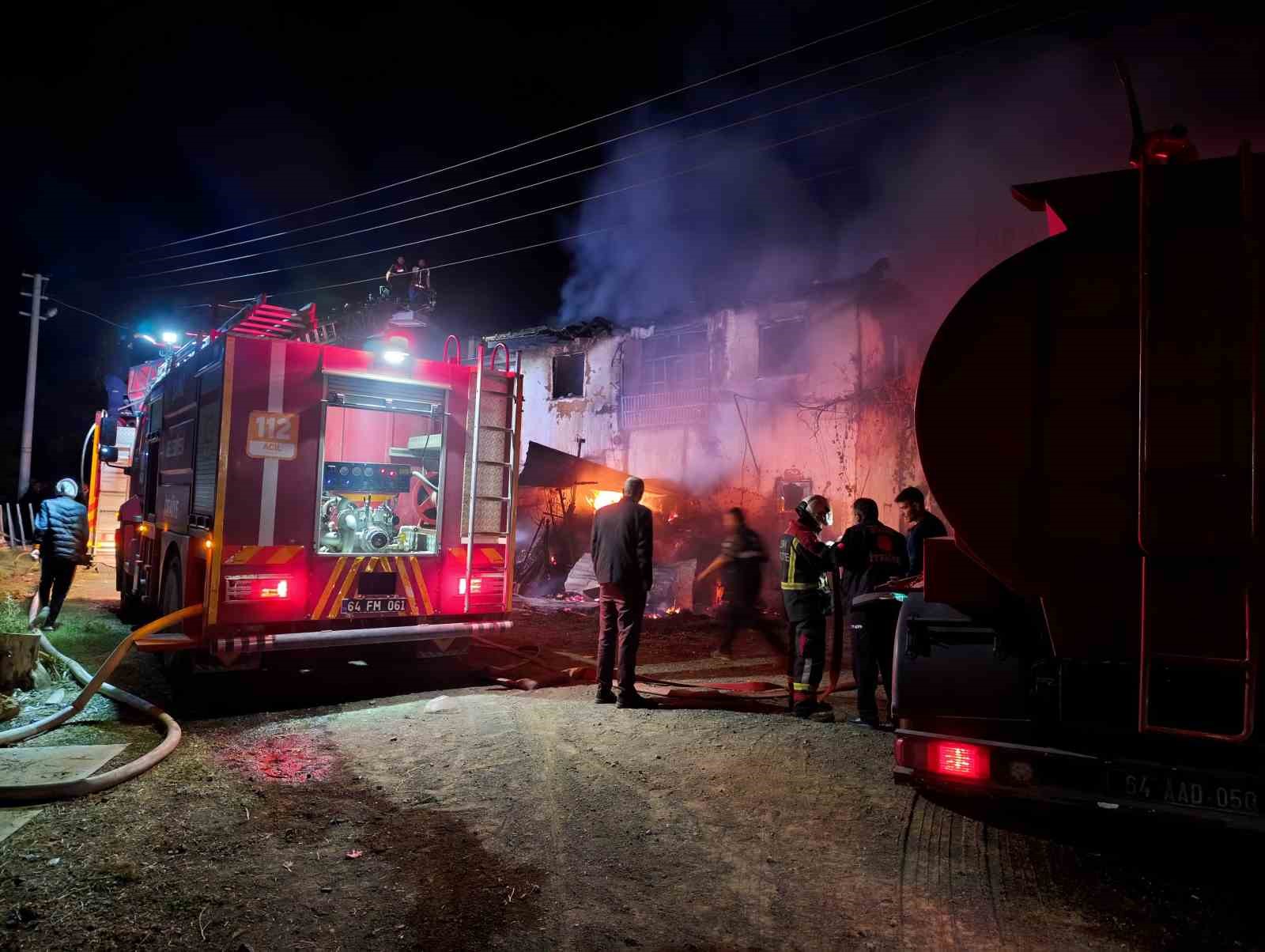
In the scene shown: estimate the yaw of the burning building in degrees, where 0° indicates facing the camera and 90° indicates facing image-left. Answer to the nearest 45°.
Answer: approximately 45°

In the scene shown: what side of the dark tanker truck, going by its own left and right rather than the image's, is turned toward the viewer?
back

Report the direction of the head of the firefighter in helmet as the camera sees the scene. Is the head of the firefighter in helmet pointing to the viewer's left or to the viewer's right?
to the viewer's right

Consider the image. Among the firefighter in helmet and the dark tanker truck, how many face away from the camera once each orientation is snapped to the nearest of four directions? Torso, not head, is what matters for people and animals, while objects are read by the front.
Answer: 1

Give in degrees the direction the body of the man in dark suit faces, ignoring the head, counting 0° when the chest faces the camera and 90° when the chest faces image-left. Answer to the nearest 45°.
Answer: approximately 225°

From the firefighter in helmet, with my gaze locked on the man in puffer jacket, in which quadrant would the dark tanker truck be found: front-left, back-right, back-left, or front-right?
back-left

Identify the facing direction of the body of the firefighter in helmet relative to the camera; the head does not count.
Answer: to the viewer's right

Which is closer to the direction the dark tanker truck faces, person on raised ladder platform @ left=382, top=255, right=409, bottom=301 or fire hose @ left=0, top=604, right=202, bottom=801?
the person on raised ladder platform

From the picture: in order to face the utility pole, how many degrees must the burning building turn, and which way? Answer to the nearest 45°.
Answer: approximately 45° to its right

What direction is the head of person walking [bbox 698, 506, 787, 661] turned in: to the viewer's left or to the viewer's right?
to the viewer's left
